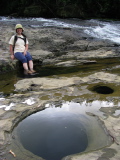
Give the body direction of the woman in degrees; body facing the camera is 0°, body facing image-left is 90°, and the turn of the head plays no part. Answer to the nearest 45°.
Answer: approximately 315°

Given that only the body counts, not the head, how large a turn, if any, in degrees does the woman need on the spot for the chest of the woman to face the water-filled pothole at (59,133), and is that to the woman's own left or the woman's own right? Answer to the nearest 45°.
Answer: approximately 45° to the woman's own right
